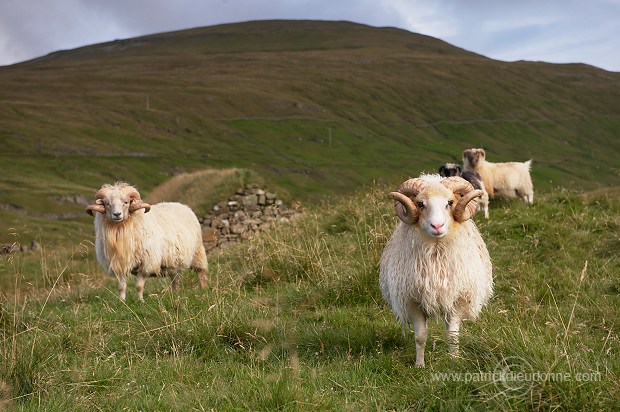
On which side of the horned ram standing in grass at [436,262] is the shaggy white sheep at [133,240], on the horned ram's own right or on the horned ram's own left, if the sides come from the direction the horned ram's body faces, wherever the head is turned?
on the horned ram's own right

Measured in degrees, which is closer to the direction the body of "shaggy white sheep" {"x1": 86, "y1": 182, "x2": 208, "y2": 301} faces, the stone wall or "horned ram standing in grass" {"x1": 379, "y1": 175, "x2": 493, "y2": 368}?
the horned ram standing in grass

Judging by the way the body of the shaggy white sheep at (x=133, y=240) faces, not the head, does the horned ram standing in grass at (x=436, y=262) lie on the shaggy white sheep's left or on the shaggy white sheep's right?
on the shaggy white sheep's left

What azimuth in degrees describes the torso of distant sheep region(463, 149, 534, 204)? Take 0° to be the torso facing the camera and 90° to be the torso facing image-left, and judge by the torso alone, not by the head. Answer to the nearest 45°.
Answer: approximately 90°

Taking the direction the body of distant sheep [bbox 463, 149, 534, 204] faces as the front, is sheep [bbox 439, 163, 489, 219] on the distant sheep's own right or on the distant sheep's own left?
on the distant sheep's own left

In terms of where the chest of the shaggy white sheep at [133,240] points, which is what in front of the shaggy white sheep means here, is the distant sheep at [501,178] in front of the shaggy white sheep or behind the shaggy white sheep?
behind

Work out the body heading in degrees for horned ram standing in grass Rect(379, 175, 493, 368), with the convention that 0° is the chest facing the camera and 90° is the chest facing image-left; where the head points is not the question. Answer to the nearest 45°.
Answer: approximately 0°

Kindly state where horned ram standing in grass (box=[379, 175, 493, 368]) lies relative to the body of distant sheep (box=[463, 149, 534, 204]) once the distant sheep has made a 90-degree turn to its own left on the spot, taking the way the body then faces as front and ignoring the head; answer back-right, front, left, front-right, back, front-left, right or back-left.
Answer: front

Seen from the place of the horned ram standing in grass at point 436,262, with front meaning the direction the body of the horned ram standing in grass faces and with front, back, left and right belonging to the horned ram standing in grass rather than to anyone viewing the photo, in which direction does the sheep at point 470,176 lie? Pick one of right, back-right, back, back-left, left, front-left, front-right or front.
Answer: back

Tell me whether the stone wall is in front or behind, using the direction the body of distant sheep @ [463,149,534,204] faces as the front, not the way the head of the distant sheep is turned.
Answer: in front
